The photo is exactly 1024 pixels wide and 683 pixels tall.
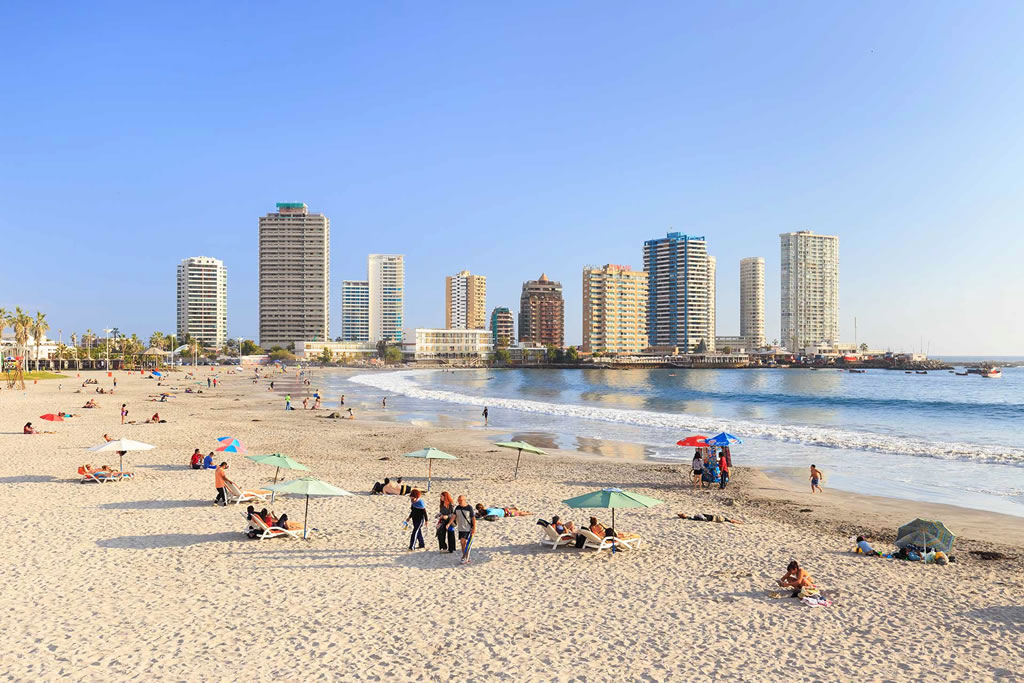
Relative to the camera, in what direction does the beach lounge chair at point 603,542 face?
facing to the right of the viewer

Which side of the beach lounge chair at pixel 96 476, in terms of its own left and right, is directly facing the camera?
right

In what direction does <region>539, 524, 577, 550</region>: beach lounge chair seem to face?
to the viewer's right

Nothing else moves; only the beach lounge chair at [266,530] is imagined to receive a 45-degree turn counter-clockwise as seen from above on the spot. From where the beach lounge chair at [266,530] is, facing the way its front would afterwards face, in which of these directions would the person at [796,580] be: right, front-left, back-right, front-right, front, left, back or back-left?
right

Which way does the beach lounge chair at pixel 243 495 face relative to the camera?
to the viewer's right

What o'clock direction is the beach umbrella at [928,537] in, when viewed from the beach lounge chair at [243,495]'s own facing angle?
The beach umbrella is roughly at 1 o'clock from the beach lounge chair.

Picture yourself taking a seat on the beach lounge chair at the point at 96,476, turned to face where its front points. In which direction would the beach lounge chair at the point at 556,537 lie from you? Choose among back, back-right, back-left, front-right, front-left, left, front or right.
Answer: front-right

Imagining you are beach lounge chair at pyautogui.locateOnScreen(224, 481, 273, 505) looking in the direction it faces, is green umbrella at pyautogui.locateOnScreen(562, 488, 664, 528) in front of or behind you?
in front

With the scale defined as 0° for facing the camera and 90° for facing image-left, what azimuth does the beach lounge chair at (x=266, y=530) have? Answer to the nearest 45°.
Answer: approximately 270°

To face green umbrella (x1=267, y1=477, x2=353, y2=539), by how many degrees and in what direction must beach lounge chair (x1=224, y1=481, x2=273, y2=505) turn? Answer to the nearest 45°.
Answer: approximately 90° to its right

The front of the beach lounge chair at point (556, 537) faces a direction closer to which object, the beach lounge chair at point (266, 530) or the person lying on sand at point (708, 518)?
the person lying on sand

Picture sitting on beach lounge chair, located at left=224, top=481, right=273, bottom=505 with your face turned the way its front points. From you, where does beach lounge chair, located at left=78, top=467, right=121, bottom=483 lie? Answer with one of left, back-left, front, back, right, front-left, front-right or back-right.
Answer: back-left

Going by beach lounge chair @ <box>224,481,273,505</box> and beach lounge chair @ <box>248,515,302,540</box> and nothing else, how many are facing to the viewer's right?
2

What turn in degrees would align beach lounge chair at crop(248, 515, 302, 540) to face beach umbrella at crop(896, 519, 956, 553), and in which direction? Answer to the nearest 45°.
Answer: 0° — it already faces it

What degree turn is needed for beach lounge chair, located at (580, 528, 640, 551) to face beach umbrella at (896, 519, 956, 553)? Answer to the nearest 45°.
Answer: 0° — it already faces it
